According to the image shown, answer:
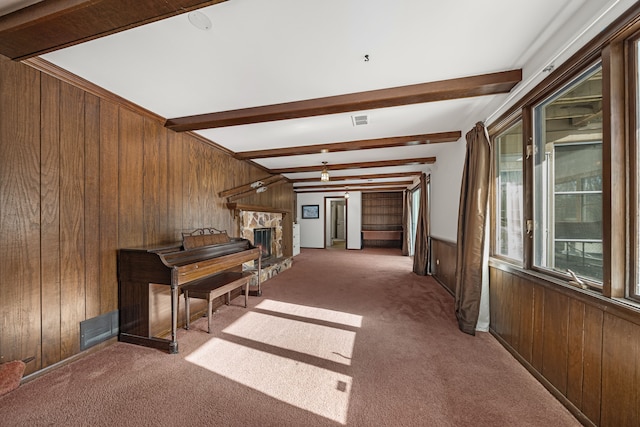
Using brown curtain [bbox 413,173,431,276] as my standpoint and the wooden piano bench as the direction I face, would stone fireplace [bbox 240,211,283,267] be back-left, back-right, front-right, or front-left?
front-right

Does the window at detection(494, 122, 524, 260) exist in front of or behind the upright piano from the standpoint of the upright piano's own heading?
in front

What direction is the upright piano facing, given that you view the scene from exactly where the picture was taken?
facing the viewer and to the right of the viewer

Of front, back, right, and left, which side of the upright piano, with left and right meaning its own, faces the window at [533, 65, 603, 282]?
front

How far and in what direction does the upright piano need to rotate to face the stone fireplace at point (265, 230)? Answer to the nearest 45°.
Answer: approximately 90° to its left

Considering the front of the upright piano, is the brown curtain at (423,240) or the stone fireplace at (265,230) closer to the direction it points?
the brown curtain

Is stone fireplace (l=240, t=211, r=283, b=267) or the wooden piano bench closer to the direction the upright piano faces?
the wooden piano bench

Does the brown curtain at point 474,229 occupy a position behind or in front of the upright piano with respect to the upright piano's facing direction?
in front

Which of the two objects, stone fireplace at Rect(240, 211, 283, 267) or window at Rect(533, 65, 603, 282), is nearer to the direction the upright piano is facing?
the window

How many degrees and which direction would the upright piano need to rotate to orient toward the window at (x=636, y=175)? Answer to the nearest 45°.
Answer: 0° — it already faces it

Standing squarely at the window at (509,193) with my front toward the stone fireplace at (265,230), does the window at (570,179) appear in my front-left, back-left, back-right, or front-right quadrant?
back-left
